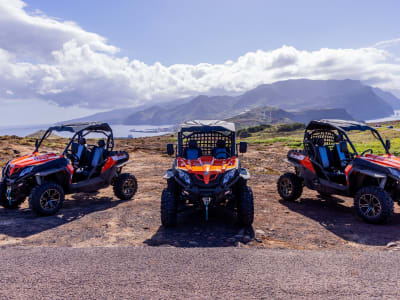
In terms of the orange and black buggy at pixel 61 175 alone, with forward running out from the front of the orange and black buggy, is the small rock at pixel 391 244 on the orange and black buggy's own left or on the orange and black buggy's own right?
on the orange and black buggy's own left

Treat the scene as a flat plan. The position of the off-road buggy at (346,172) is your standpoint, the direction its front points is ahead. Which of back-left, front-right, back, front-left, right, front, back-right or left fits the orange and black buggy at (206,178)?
right

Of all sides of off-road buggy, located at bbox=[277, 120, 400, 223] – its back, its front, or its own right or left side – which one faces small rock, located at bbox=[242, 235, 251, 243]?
right

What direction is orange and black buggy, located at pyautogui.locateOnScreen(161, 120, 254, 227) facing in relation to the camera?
toward the camera

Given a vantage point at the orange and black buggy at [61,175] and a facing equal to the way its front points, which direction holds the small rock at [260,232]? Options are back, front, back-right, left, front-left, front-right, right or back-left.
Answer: left

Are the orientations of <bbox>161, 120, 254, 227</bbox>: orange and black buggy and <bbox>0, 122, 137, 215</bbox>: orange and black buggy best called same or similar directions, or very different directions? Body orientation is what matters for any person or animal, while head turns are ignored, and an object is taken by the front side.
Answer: same or similar directions

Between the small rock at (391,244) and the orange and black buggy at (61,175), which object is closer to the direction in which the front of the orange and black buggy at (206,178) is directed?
the small rock

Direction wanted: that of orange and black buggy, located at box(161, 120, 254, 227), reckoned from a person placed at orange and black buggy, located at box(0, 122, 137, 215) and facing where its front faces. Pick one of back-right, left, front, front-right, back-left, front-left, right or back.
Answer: left

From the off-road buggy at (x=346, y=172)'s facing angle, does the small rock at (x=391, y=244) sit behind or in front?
in front

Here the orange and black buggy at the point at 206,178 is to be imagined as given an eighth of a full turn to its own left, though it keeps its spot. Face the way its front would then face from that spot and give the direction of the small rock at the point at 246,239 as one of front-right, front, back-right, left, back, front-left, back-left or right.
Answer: front

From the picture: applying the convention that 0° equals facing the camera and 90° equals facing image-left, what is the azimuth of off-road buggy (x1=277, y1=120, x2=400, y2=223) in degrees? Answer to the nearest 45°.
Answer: approximately 315°

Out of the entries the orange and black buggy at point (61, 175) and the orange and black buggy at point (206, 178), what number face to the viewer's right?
0

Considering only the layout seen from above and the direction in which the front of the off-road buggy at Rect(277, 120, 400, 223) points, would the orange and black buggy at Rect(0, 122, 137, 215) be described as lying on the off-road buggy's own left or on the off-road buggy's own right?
on the off-road buggy's own right

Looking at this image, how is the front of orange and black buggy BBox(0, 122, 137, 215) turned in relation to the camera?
facing the viewer and to the left of the viewer
